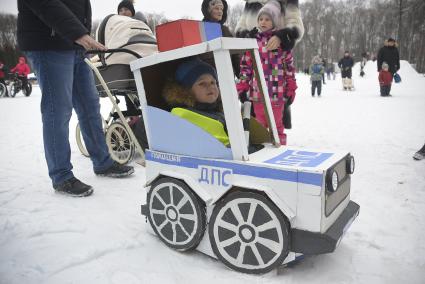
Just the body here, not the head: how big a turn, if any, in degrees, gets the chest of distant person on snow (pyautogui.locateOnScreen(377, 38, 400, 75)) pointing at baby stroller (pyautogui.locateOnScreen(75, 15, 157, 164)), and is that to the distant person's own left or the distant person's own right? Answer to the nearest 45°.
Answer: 0° — they already face it

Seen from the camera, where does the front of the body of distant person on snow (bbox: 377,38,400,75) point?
toward the camera

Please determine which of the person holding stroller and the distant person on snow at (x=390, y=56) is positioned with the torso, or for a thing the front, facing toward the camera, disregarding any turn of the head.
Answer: the distant person on snow

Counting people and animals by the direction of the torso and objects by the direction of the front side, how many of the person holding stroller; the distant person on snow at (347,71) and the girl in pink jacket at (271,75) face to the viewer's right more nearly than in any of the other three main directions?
1

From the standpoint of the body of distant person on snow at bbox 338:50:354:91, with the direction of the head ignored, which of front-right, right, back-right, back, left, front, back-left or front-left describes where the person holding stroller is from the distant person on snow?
front

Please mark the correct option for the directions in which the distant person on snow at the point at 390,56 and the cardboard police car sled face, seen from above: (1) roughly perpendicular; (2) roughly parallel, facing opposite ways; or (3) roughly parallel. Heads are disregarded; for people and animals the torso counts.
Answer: roughly perpendicular

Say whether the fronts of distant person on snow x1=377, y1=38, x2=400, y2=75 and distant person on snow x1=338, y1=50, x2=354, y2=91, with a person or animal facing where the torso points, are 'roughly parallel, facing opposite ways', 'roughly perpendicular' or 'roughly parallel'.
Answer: roughly parallel

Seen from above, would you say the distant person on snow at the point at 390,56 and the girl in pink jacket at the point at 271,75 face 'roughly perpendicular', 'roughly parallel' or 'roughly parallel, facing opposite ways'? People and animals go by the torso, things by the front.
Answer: roughly parallel

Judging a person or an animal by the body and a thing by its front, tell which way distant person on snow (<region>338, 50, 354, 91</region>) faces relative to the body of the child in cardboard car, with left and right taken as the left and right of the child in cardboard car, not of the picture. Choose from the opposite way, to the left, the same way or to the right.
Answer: to the right

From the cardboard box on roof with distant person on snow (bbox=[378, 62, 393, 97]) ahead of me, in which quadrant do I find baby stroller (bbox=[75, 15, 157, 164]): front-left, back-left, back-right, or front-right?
front-left

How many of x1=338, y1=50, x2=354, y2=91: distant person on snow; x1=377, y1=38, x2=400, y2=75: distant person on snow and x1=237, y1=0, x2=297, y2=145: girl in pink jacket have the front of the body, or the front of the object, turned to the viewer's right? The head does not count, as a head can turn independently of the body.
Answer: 0

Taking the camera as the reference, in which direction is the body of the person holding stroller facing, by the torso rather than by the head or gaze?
to the viewer's right

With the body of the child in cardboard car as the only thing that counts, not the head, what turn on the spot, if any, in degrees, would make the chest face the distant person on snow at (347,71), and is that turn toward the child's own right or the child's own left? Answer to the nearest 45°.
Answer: approximately 90° to the child's own left

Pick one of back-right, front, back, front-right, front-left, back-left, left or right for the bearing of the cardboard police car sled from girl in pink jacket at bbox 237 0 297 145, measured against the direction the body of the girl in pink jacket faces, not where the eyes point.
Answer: front

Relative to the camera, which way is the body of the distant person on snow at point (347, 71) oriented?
toward the camera

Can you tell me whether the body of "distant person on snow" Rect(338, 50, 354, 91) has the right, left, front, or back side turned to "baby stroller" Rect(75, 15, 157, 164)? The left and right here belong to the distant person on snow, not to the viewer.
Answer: front

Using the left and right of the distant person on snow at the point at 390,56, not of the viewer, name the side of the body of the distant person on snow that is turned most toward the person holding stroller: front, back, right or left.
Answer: front

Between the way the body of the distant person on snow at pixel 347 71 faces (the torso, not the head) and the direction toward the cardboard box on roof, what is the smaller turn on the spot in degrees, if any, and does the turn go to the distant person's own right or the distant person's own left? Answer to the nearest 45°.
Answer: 0° — they already face it
